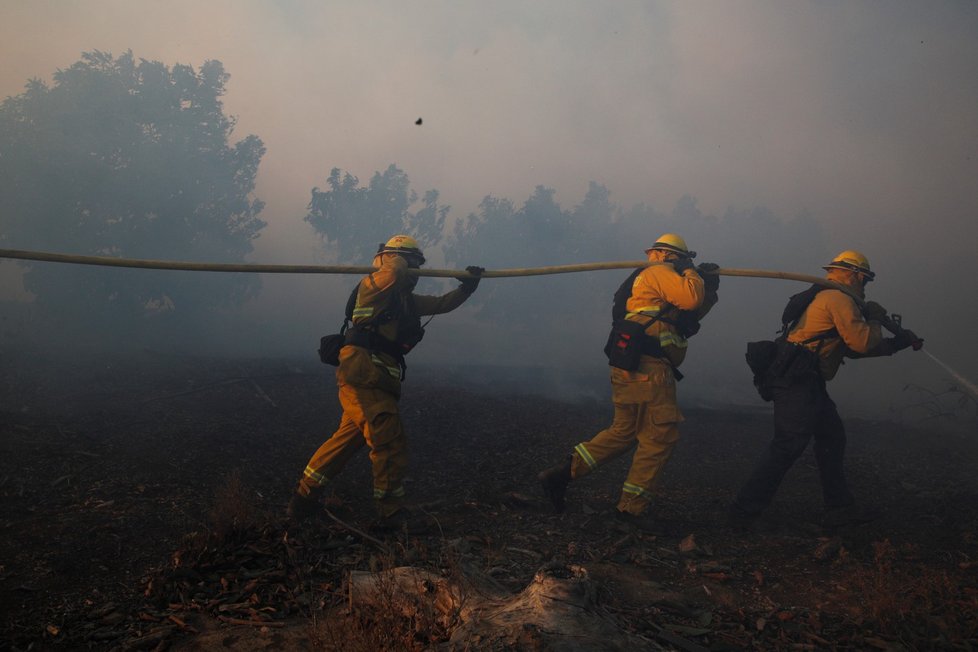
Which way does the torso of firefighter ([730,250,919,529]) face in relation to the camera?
to the viewer's right

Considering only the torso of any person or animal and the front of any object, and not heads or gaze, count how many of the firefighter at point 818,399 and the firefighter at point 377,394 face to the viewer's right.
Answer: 2

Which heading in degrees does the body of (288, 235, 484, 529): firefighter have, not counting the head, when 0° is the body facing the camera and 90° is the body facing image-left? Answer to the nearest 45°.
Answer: approximately 270°

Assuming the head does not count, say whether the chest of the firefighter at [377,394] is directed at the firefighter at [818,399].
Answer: yes

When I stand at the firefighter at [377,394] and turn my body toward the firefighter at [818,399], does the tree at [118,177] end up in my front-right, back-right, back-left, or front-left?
back-left

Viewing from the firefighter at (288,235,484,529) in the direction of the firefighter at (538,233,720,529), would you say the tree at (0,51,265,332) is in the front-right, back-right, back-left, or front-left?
back-left

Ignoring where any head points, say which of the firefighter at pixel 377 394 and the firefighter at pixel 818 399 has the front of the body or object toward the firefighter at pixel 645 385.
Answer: the firefighter at pixel 377 394

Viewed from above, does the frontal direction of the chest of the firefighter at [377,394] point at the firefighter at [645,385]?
yes
